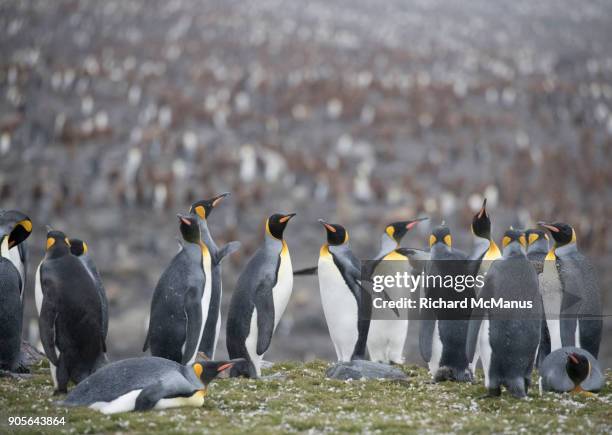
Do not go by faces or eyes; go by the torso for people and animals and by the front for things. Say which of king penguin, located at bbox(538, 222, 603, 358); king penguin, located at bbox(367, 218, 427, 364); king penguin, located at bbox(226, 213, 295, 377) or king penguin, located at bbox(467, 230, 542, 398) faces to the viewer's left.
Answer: king penguin, located at bbox(538, 222, 603, 358)

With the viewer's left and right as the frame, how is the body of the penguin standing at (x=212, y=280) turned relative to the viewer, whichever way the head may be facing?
facing away from the viewer and to the right of the viewer

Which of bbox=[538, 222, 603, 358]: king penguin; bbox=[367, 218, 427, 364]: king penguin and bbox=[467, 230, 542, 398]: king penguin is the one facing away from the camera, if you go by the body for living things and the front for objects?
bbox=[467, 230, 542, 398]: king penguin

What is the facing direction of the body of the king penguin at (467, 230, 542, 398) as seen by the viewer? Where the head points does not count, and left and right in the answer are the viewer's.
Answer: facing away from the viewer

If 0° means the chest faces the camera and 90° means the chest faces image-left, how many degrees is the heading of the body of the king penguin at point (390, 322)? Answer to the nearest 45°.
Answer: approximately 315°

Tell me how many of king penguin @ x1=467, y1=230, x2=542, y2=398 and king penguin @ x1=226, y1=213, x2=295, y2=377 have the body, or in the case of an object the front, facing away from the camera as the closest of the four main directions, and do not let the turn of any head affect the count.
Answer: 1

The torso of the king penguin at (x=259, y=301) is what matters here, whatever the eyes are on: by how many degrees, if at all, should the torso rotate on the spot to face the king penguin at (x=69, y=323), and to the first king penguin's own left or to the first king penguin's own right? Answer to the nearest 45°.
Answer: approximately 135° to the first king penguin's own right
